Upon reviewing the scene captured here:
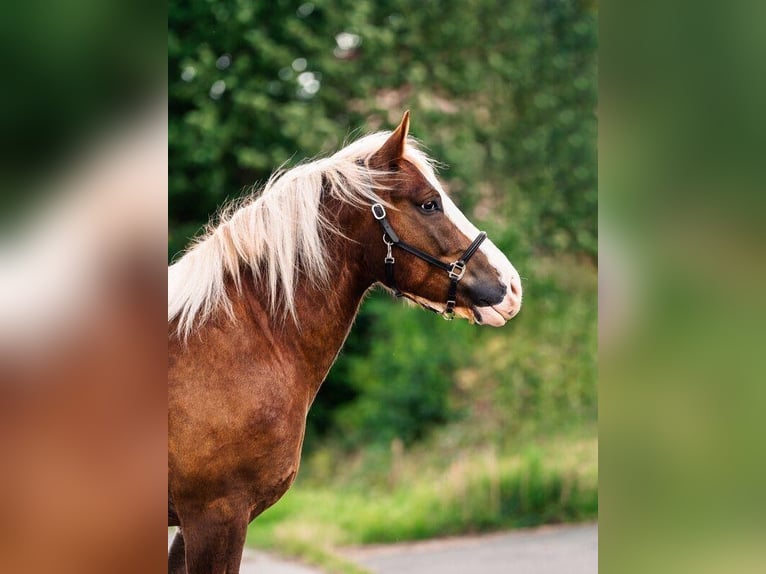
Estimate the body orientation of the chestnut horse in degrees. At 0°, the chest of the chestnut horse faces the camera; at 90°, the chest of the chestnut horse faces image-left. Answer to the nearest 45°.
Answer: approximately 270°
